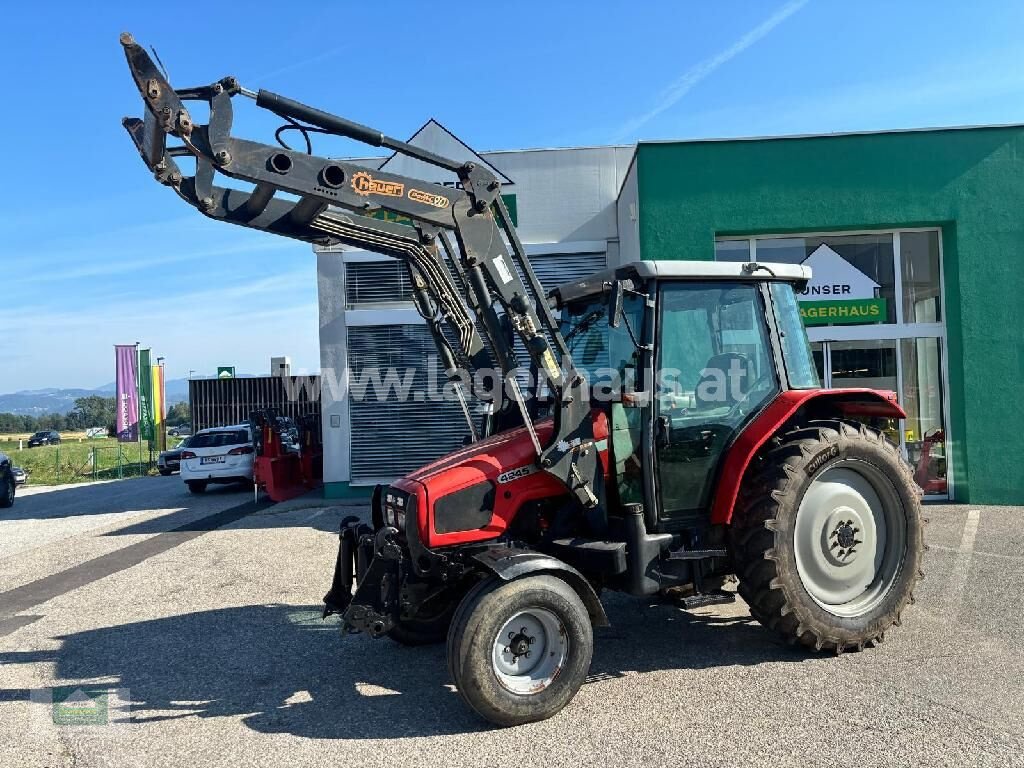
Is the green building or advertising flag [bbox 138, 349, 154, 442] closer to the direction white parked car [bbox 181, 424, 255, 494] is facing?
the advertising flag

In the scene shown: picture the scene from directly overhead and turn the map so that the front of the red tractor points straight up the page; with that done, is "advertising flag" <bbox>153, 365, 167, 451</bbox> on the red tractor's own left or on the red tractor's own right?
on the red tractor's own right

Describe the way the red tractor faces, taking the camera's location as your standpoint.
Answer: facing the viewer and to the left of the viewer

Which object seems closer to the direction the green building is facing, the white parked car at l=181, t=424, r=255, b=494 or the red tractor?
the red tractor

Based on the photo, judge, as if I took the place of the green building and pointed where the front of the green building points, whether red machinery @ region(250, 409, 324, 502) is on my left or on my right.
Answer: on my right

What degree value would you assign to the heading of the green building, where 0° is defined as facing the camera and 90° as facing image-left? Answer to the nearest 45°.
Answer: approximately 0°

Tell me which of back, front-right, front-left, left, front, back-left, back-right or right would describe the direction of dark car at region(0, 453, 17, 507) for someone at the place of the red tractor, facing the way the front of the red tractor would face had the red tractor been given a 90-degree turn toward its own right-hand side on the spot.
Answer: front

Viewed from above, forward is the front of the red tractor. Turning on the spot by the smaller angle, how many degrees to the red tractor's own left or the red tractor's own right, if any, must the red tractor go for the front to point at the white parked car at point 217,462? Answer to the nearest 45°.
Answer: approximately 90° to the red tractor's own right
